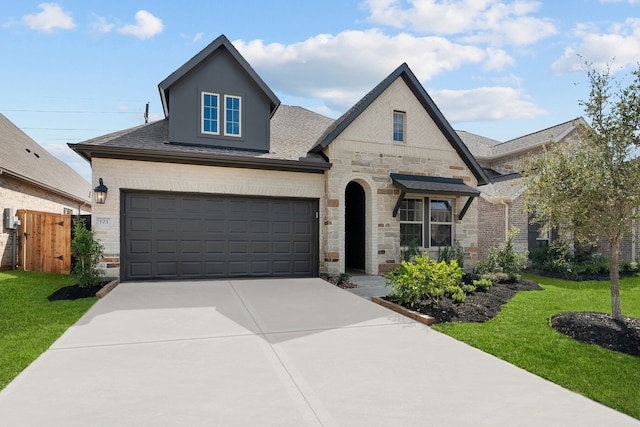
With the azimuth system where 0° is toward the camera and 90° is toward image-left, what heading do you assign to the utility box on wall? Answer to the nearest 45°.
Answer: approximately 315°

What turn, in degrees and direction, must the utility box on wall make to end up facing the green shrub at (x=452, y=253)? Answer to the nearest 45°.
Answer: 0° — it already faces it

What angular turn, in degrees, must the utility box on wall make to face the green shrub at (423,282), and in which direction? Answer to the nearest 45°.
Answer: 0° — it already faces it

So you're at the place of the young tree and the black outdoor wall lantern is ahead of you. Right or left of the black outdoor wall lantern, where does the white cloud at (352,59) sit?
right

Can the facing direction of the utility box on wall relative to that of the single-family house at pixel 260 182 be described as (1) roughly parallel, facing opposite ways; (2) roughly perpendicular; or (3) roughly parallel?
roughly perpendicular

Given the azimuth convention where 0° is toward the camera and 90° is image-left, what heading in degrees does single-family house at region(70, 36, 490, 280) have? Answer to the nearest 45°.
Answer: approximately 0°
